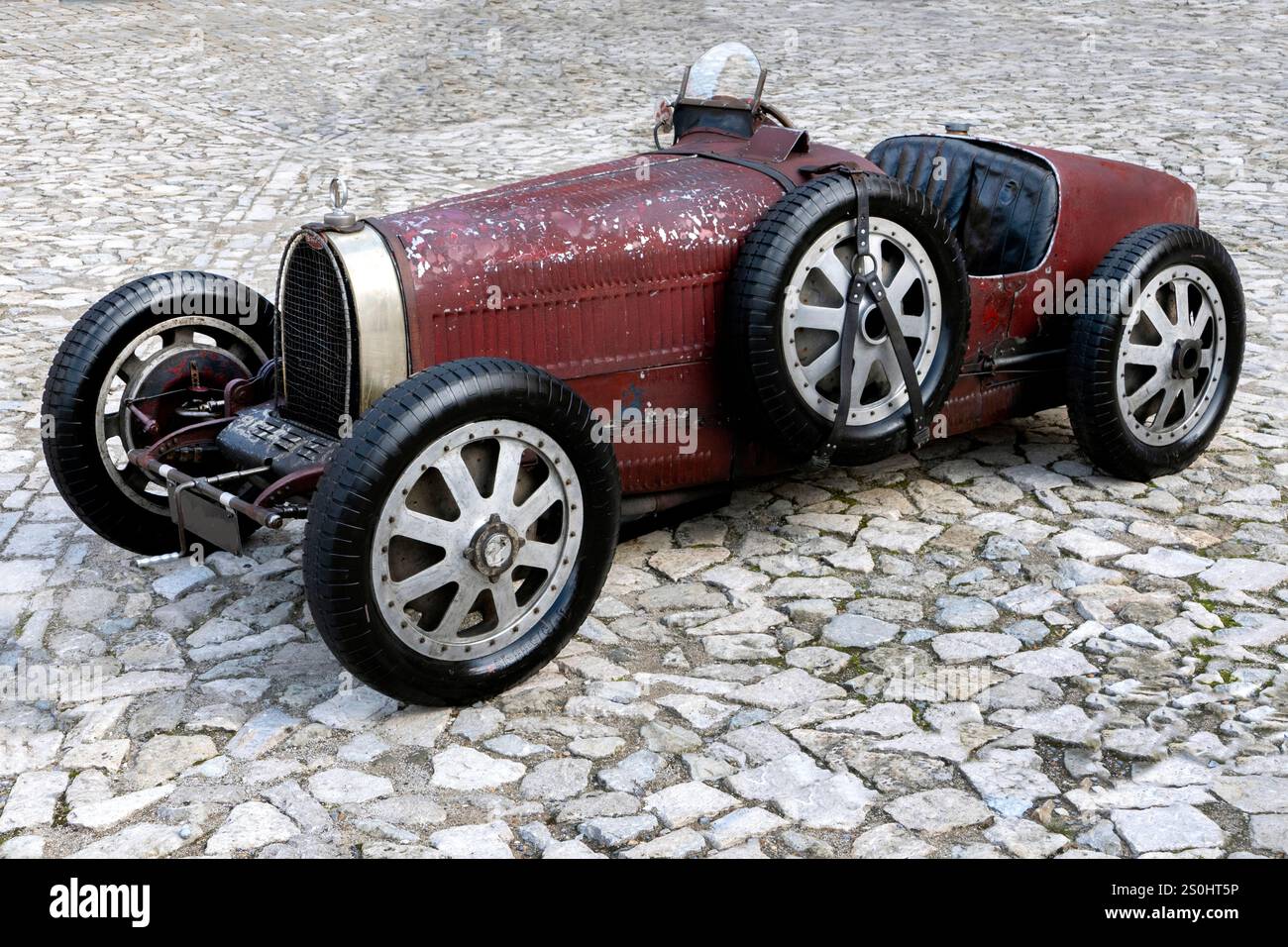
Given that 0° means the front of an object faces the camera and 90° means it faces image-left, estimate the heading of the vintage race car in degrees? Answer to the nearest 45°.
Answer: approximately 45°
